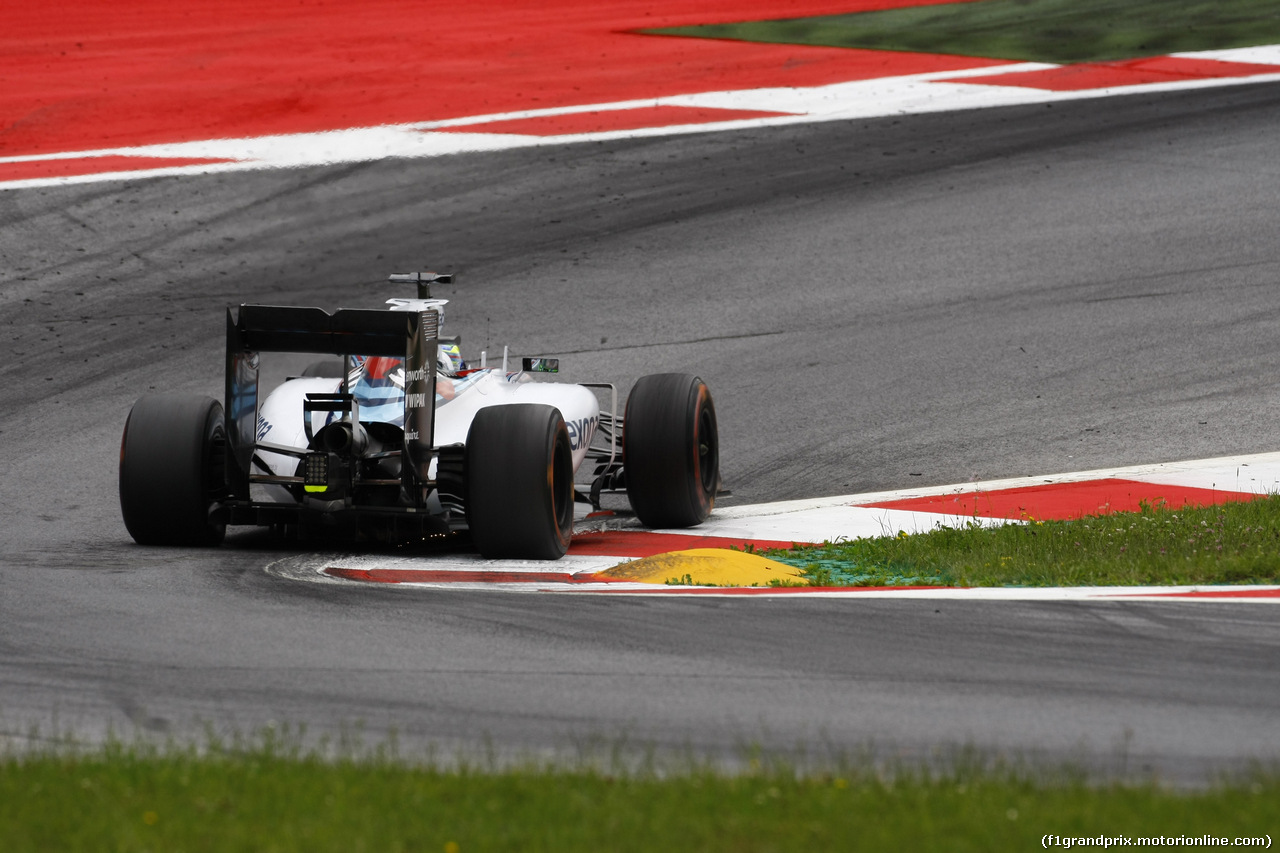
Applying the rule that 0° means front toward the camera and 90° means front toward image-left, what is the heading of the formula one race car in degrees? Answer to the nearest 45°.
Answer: approximately 180°
